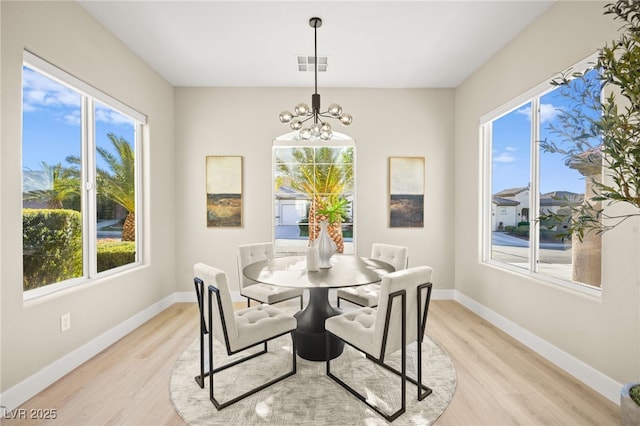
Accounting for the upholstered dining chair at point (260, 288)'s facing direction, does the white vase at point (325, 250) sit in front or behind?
in front

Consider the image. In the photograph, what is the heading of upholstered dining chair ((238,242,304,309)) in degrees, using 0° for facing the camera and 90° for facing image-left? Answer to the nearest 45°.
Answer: approximately 315°

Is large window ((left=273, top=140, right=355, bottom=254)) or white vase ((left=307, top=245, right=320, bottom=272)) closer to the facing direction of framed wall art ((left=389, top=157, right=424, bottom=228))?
the white vase

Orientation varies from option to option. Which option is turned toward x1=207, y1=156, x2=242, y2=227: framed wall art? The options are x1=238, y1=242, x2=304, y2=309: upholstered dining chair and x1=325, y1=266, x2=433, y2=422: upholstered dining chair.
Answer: x1=325, y1=266, x2=433, y2=422: upholstered dining chair

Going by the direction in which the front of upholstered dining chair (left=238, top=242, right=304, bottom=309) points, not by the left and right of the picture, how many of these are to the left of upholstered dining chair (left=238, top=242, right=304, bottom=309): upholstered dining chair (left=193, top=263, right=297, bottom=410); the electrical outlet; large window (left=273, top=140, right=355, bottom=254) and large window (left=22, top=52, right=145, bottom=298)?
1

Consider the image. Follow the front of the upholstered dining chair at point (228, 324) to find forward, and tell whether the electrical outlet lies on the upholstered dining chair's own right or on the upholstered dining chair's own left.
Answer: on the upholstered dining chair's own left

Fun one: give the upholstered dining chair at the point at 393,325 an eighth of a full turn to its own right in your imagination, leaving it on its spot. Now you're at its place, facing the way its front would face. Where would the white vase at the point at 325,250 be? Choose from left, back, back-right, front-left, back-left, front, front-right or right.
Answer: front-left

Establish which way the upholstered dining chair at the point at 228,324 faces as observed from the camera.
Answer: facing away from the viewer and to the right of the viewer

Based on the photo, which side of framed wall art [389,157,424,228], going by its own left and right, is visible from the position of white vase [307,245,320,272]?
front

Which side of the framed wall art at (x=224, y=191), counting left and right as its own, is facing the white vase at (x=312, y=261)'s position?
front

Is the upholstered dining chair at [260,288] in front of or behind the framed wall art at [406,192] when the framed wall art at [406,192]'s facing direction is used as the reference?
in front

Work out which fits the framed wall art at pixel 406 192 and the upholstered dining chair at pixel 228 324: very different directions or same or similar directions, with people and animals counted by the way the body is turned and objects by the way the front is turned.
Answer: very different directions

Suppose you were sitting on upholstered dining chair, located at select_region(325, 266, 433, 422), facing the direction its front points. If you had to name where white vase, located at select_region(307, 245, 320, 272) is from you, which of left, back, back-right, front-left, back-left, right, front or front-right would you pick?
front

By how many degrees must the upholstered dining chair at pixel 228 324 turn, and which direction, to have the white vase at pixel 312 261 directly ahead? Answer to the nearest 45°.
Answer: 0° — it already faces it

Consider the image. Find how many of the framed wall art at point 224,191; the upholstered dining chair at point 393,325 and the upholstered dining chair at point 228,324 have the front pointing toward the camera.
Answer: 1

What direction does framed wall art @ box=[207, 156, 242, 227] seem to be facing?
toward the camera

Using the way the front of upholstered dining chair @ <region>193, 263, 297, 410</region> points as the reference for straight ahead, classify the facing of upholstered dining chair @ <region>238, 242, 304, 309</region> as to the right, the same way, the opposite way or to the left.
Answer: to the right

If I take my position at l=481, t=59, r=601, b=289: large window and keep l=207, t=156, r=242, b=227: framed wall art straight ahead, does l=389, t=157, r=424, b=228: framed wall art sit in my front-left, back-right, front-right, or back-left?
front-right

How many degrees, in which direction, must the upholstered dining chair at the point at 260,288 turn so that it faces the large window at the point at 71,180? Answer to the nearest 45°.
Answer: approximately 135° to its right

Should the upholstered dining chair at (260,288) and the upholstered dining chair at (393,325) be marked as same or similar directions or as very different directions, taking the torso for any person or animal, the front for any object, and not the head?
very different directions
